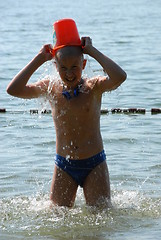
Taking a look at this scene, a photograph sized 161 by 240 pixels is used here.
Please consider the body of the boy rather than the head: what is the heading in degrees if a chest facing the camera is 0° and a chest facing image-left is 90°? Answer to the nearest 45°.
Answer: approximately 0°
